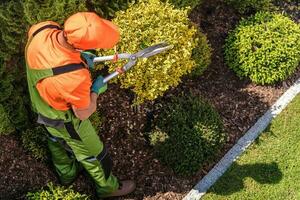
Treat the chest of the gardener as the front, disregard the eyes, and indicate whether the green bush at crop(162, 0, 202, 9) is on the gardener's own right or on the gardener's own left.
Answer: on the gardener's own left

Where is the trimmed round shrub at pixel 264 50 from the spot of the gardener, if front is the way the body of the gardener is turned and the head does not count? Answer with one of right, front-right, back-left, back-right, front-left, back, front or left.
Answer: front-left

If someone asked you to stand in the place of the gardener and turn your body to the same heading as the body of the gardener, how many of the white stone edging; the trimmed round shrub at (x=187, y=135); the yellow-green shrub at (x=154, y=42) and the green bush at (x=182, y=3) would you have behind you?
0

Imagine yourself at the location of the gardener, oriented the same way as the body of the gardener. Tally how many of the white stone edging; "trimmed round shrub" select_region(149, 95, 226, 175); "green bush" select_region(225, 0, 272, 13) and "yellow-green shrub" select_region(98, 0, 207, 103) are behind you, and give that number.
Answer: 0

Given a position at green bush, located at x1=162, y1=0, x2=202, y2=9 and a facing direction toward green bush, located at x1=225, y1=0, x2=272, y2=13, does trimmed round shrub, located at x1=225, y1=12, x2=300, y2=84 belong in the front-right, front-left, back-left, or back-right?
front-right

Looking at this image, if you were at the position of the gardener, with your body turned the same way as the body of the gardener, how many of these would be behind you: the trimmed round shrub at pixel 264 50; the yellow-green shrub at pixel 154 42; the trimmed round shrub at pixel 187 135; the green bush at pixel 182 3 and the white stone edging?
0

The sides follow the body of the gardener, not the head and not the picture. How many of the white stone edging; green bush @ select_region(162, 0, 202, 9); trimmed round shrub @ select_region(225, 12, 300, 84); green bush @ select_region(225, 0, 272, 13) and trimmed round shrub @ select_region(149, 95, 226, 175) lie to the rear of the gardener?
0

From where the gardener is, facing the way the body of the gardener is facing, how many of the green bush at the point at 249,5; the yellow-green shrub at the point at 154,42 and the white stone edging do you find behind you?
0

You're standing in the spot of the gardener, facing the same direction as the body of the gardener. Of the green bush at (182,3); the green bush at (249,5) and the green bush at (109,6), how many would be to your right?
0

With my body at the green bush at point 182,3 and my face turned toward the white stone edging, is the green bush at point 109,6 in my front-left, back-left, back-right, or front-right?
back-right

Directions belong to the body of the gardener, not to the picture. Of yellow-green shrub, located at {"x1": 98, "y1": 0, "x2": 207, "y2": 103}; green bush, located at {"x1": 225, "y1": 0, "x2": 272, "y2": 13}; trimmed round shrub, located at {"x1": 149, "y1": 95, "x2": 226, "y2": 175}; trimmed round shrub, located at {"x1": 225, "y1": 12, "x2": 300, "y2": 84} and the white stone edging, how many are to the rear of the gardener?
0

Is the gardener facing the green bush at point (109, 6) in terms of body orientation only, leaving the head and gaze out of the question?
no

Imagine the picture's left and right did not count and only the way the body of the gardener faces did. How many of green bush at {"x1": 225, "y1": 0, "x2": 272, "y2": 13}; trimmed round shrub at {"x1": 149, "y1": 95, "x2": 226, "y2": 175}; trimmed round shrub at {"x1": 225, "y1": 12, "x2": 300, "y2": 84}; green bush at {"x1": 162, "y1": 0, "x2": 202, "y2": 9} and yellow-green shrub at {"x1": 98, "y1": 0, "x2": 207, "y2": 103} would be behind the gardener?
0

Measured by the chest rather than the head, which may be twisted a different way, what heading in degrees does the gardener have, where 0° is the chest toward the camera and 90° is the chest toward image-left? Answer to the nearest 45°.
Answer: approximately 270°
